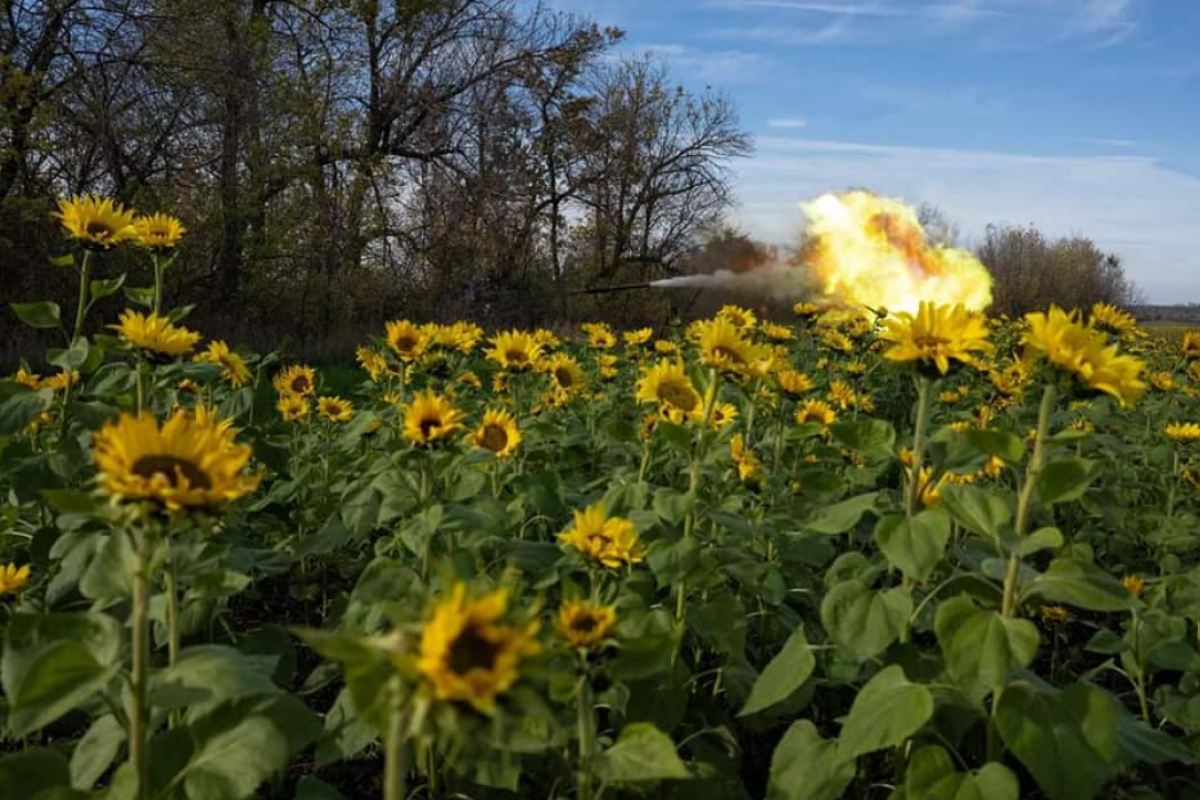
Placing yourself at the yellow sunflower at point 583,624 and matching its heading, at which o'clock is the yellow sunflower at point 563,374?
the yellow sunflower at point 563,374 is roughly at 6 o'clock from the yellow sunflower at point 583,624.

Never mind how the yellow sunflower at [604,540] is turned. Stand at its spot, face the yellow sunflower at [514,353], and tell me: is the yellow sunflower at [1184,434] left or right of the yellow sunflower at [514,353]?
right

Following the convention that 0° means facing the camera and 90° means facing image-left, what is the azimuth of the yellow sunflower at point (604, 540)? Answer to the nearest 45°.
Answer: approximately 0°

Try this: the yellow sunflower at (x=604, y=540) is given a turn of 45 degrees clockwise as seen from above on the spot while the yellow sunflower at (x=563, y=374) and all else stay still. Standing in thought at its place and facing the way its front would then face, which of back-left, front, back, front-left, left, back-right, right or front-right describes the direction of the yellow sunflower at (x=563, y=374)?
back-right

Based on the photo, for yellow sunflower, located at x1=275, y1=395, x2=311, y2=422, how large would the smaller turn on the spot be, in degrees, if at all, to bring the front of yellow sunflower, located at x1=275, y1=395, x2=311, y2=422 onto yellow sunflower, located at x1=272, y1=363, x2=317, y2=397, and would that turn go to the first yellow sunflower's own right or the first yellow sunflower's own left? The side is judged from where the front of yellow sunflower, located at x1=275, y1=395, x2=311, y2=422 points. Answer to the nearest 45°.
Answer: approximately 180°

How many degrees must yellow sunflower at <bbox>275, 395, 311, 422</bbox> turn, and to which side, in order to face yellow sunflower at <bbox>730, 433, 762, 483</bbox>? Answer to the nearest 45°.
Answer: approximately 45° to its left

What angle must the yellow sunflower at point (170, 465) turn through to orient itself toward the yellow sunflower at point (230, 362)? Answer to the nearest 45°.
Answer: approximately 180°

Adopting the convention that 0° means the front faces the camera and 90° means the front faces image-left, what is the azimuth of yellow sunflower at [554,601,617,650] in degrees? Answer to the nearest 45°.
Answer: approximately 0°
